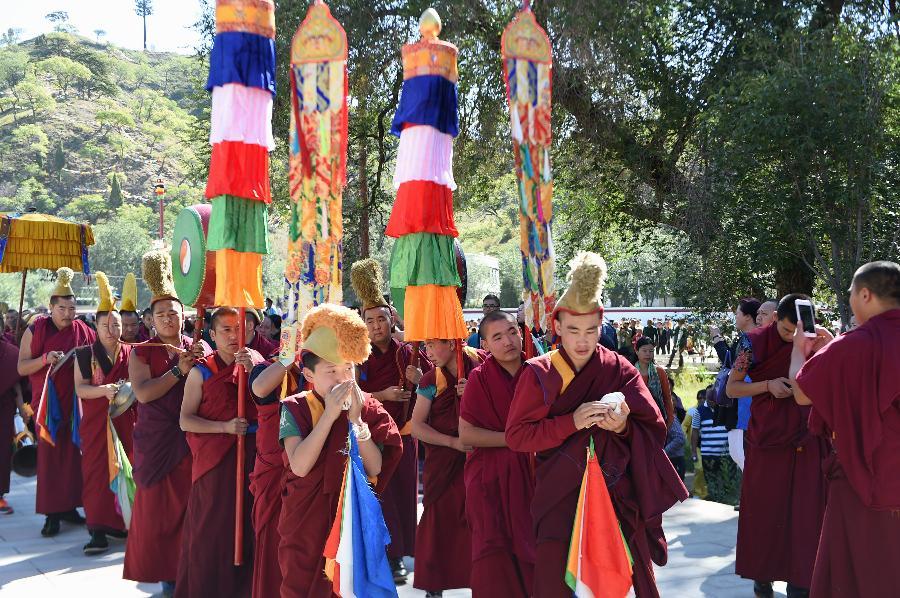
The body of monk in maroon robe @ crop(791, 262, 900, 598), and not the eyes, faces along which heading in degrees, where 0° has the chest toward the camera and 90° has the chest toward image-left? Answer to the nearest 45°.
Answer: approximately 135°

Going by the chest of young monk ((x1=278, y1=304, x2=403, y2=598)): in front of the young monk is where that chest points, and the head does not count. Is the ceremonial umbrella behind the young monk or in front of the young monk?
behind

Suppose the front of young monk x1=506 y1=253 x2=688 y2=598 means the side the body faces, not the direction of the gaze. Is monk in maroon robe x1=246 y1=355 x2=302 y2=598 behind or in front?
behind

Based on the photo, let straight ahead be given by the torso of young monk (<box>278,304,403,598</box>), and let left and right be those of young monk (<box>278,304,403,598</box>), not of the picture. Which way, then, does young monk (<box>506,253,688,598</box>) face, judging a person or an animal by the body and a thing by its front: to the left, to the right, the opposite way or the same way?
the same way

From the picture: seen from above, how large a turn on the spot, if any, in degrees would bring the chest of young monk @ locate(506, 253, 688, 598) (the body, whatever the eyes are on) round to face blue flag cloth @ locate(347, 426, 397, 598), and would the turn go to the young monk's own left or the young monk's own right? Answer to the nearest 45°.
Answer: approximately 135° to the young monk's own right

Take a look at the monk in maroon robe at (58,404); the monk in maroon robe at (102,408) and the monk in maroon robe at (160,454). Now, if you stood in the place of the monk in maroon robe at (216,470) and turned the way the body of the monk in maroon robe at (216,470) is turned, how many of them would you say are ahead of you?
0

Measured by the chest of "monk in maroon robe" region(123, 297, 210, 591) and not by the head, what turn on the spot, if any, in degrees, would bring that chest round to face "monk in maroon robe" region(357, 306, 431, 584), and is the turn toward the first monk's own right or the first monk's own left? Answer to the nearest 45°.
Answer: approximately 45° to the first monk's own left

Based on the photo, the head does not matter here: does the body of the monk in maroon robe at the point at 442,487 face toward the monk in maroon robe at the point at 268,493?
no

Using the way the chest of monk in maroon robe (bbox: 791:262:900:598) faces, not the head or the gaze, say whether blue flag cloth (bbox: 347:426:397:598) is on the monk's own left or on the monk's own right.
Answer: on the monk's own left

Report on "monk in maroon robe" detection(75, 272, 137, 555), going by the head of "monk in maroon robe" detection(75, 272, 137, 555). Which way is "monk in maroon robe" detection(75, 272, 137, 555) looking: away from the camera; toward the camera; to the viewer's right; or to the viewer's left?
toward the camera

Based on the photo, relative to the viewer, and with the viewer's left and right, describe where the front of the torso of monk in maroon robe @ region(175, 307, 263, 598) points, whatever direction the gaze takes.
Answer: facing the viewer and to the right of the viewer

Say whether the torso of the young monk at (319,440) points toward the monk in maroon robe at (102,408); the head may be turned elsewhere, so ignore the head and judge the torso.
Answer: no

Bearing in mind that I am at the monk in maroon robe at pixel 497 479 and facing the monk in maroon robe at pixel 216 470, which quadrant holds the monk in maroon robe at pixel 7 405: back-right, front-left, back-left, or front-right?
front-right

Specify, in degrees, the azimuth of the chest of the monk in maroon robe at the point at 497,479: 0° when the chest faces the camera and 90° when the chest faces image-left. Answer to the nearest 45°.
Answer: approximately 315°
